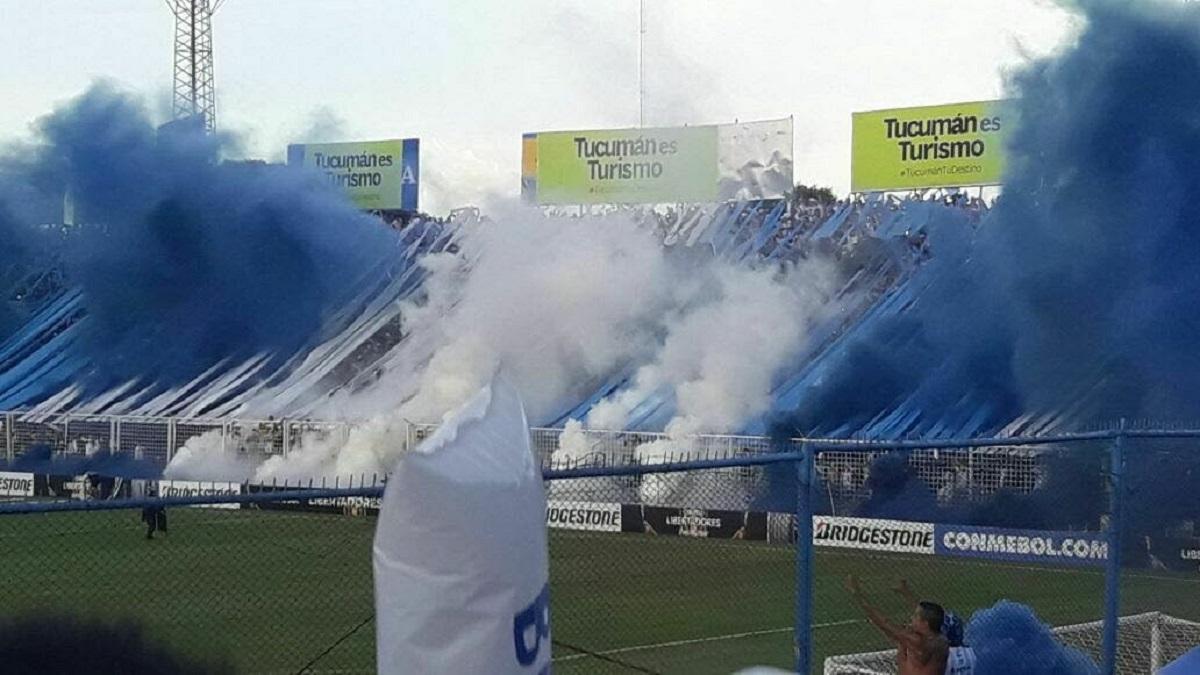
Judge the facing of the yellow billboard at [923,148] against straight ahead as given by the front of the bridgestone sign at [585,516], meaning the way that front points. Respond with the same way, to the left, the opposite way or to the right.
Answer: the same way

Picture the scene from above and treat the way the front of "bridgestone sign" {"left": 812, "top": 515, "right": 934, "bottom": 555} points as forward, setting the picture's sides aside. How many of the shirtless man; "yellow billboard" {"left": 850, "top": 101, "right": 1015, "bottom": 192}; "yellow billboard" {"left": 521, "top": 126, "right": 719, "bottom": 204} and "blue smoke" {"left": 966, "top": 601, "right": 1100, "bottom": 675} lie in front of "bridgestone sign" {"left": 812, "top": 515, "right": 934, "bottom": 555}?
2

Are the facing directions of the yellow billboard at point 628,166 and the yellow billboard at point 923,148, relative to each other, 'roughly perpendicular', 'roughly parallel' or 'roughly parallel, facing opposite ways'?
roughly parallel

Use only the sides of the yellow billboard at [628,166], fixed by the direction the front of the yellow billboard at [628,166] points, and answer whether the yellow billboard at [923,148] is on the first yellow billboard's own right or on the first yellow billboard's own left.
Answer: on the first yellow billboard's own left

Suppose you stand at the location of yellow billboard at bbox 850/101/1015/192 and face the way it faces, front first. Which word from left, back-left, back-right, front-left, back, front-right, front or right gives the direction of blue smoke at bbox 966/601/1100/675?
front

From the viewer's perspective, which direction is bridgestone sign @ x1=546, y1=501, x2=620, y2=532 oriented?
toward the camera

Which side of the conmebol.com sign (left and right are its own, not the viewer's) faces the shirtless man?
front

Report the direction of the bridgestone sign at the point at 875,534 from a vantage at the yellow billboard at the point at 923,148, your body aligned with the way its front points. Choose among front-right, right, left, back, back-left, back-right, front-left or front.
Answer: front

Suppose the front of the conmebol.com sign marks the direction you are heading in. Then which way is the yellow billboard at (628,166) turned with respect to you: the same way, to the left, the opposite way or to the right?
the same way

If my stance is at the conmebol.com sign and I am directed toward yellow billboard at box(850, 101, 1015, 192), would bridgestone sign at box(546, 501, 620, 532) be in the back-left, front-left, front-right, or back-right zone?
front-left

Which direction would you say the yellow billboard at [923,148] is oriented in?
toward the camera

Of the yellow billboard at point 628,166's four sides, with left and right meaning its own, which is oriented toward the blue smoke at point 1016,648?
front

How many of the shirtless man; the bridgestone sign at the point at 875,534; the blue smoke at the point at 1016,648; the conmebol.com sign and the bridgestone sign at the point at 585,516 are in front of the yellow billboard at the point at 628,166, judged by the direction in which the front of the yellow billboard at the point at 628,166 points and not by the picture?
5
